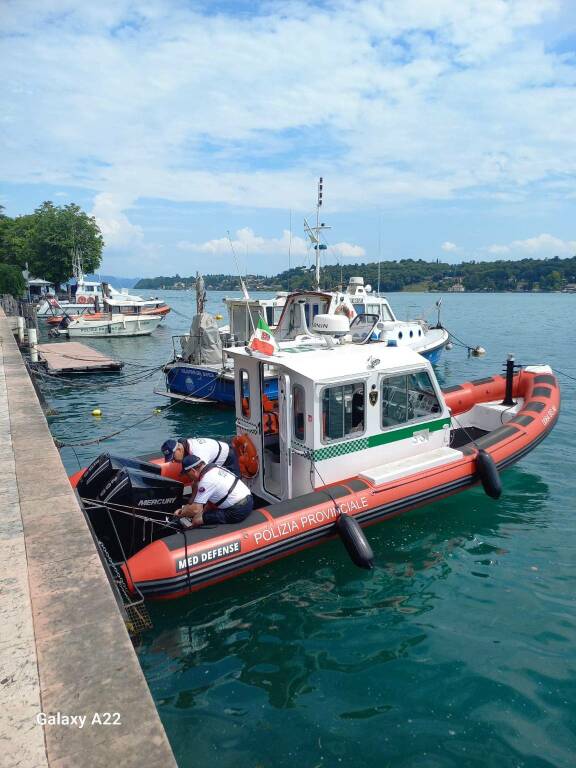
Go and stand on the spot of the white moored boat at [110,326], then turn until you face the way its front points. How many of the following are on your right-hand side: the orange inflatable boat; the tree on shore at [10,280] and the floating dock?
2

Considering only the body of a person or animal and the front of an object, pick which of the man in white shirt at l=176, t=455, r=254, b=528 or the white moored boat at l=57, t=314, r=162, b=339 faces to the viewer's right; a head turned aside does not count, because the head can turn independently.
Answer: the white moored boat

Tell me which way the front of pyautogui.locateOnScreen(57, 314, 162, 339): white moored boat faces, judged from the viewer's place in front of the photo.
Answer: facing to the right of the viewer

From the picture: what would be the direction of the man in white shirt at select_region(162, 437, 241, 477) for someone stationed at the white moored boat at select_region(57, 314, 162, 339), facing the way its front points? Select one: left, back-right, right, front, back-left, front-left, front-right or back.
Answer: right

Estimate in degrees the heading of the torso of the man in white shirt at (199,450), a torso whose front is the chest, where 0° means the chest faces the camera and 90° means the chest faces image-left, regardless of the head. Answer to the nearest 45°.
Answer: approximately 90°

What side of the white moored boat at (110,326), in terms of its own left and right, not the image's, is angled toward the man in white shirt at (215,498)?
right

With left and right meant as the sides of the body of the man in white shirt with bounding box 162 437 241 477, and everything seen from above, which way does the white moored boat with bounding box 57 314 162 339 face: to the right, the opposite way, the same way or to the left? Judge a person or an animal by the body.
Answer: the opposite way

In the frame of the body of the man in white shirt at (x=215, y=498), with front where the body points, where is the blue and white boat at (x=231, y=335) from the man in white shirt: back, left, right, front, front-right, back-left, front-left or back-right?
right

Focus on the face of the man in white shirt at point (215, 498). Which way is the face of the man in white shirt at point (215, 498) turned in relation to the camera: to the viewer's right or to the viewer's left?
to the viewer's left

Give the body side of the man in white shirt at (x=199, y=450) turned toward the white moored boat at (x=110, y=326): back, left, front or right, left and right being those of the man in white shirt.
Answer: right

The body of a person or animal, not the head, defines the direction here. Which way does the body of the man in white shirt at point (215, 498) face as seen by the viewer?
to the viewer's left

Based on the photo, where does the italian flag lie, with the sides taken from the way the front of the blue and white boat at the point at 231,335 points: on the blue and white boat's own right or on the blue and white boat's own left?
on the blue and white boat's own right

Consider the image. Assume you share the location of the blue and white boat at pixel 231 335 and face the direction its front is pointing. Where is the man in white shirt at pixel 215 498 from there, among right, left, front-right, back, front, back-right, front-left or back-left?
back-right

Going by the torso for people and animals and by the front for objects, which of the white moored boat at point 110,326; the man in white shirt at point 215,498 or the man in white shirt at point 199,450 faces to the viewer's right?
the white moored boat

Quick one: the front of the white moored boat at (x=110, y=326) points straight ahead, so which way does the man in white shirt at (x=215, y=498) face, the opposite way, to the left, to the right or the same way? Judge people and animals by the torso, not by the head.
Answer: the opposite way

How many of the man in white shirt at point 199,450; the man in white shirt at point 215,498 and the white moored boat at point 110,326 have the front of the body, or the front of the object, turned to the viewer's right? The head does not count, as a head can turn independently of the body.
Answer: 1
